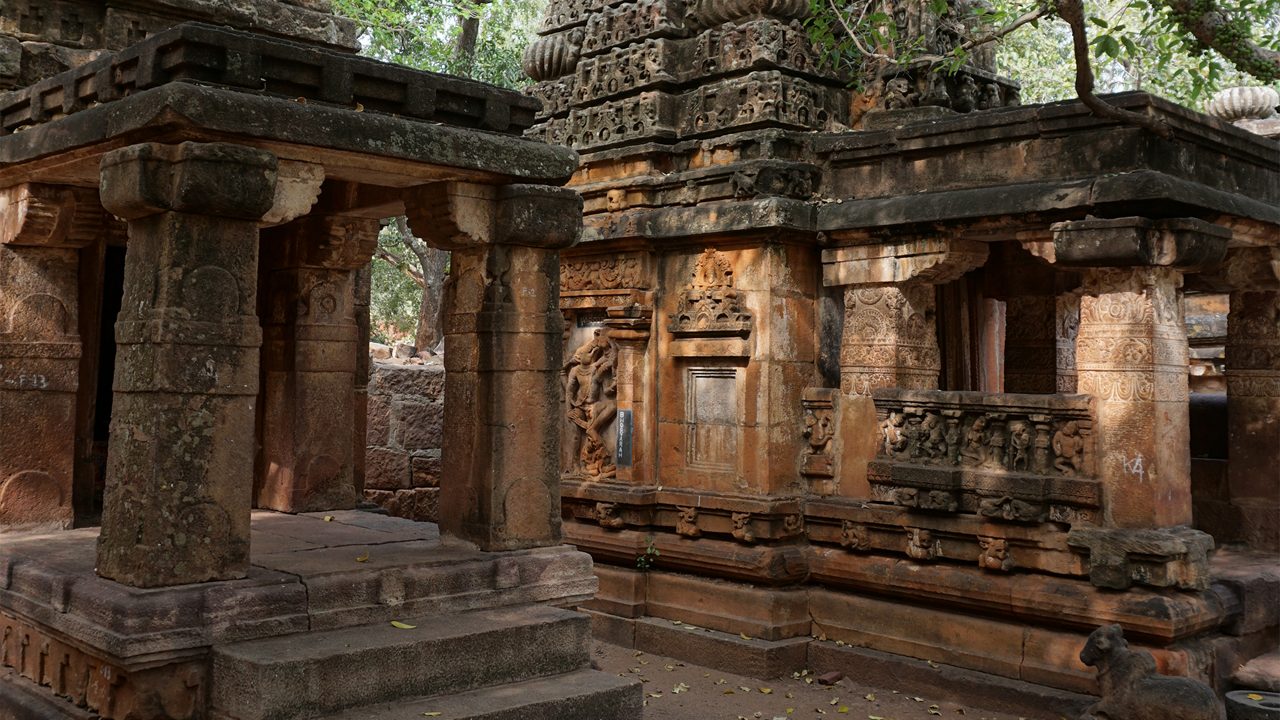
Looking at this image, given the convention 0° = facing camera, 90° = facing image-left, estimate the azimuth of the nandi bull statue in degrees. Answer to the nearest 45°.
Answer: approximately 90°

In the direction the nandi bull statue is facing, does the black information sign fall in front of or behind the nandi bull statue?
in front
